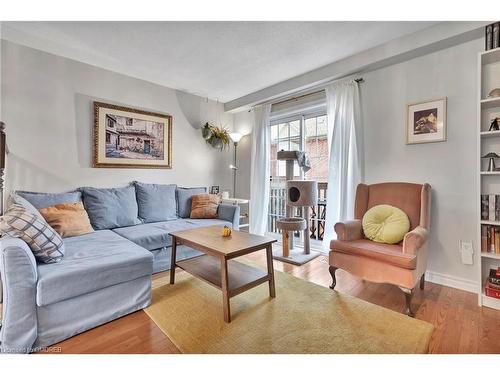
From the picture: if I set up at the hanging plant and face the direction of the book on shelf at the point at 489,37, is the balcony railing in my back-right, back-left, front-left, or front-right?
front-left

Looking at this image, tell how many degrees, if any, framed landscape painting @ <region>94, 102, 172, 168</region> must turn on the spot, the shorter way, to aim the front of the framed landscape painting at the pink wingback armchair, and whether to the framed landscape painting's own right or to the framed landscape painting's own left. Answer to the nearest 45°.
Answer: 0° — it already faces it

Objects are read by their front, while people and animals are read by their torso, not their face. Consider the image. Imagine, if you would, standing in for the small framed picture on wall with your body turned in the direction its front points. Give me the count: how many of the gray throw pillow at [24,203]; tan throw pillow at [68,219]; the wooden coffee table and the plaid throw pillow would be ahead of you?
4

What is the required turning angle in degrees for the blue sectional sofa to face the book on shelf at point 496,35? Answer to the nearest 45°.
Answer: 0° — it already faces it

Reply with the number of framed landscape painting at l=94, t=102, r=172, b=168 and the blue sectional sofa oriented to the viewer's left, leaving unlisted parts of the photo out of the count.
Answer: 0

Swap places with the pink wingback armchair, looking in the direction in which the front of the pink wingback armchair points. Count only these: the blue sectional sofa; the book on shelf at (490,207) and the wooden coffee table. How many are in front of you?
2

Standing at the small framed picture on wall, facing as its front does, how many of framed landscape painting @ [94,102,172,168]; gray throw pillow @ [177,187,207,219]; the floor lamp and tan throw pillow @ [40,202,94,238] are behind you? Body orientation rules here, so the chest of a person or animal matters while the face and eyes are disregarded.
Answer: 0

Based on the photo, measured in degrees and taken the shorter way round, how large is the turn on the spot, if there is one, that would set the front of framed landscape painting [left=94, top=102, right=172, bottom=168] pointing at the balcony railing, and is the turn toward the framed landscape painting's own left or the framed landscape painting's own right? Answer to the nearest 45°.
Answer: approximately 45° to the framed landscape painting's own left

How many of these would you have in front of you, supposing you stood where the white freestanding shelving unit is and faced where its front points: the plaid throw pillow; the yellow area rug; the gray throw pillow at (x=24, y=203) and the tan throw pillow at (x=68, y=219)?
4

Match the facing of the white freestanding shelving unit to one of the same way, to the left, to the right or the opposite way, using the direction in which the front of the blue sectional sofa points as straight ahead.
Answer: to the right

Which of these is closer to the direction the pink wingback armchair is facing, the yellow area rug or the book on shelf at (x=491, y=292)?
the yellow area rug

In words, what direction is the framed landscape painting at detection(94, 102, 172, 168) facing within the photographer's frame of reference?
facing the viewer and to the right of the viewer

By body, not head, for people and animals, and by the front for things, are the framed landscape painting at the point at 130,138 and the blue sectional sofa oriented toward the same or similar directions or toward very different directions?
same or similar directions

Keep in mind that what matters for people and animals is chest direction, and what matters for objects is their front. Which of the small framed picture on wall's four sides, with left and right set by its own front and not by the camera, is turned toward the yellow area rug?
front

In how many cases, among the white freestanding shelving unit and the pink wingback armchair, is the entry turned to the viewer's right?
0

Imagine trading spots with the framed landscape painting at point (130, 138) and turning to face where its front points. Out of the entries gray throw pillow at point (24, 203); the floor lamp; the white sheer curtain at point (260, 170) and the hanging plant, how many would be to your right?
1

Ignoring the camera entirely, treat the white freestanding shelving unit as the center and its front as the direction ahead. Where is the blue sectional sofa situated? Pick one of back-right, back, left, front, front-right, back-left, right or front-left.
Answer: front

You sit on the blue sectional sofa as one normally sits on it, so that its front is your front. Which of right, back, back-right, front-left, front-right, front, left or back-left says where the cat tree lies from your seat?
front-left

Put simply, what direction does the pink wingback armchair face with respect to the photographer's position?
facing the viewer and to the left of the viewer

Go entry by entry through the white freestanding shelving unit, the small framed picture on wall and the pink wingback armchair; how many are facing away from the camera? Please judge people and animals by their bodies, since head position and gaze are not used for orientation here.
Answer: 0

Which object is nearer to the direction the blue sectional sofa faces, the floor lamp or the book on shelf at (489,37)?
the book on shelf

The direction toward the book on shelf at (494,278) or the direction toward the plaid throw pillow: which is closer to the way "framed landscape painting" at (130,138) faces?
the book on shelf
